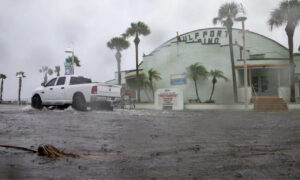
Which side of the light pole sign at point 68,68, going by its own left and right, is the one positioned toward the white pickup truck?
front

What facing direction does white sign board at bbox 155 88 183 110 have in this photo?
toward the camera

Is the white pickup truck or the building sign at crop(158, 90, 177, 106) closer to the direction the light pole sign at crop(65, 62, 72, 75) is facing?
the white pickup truck

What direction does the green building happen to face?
toward the camera

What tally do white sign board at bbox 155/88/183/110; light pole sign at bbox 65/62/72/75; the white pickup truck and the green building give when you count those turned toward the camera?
3

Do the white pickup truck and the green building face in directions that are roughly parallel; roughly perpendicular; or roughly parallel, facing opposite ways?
roughly perpendicular

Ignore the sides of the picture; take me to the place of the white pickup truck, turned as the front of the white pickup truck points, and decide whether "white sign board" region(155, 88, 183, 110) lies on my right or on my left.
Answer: on my right

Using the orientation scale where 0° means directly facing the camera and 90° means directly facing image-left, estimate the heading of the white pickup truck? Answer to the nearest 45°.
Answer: approximately 135°

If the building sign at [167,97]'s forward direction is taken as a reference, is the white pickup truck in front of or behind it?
in front
